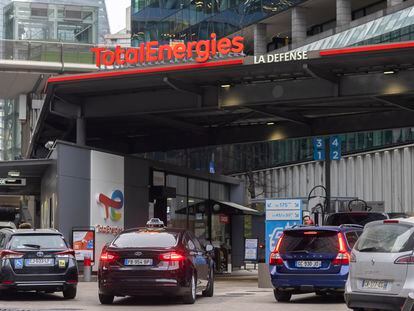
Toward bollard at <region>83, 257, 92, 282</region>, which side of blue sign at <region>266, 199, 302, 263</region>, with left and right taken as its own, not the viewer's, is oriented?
right

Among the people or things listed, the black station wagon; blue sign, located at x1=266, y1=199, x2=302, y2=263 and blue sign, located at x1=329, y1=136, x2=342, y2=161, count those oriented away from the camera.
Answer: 1

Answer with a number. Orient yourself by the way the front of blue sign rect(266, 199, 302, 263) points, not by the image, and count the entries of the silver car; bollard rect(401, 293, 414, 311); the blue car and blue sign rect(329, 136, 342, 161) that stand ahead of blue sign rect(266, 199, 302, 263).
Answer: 3

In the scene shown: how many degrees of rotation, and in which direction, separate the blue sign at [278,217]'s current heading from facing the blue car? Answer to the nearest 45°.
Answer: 0° — it already faces it

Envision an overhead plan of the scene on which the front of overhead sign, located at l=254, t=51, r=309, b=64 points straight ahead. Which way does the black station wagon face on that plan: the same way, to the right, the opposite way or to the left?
the opposite way

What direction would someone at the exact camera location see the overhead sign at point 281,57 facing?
facing the viewer

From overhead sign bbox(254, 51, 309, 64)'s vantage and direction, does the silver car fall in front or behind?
in front

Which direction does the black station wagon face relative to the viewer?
away from the camera

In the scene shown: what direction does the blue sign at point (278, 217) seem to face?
toward the camera

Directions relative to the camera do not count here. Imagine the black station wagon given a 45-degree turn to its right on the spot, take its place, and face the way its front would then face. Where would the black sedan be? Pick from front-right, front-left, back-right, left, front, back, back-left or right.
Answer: right

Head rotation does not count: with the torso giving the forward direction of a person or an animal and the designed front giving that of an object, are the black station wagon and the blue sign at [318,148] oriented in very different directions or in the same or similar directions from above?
very different directions

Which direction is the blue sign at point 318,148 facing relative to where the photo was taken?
toward the camera

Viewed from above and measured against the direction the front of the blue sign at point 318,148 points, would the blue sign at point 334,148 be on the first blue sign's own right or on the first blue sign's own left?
on the first blue sign's own left
